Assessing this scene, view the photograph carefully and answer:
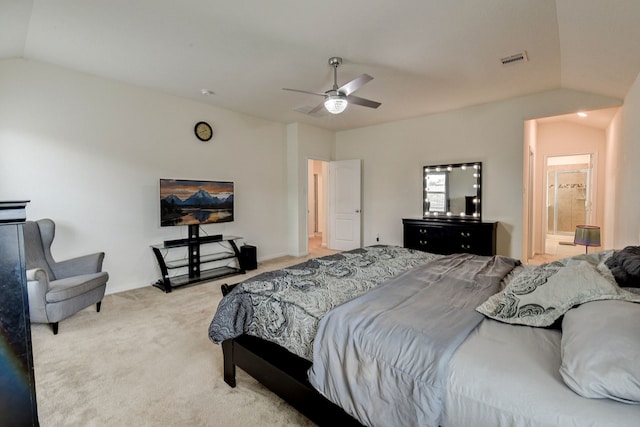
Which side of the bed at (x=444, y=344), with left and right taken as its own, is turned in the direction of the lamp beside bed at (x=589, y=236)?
right

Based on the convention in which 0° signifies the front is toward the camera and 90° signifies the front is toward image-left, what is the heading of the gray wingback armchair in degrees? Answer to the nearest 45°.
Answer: approximately 315°

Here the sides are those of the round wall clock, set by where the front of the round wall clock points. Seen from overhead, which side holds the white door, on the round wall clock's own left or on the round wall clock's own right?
on the round wall clock's own left

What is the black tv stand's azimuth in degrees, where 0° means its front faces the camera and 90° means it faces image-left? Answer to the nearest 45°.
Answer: approximately 315°

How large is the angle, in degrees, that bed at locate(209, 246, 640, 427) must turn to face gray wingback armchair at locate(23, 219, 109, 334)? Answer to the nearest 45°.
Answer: approximately 45° to its left

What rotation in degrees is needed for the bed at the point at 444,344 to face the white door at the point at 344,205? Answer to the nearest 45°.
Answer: approximately 45° to its right

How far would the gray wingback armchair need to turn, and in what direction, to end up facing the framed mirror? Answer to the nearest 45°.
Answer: approximately 45° to its left

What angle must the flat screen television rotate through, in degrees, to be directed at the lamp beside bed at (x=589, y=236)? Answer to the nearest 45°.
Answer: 0° — it already faces it

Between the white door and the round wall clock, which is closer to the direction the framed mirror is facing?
the round wall clock

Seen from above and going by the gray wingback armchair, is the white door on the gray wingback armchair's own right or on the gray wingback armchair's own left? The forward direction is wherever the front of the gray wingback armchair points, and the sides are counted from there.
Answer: on the gray wingback armchair's own left

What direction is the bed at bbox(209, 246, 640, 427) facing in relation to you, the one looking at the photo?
facing away from the viewer and to the left of the viewer
